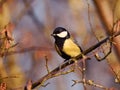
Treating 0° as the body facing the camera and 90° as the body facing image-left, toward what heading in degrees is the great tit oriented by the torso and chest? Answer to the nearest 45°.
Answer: approximately 45°

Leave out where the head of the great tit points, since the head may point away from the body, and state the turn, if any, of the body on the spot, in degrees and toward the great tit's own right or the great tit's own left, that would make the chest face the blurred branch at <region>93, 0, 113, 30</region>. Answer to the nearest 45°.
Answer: approximately 135° to the great tit's own left
